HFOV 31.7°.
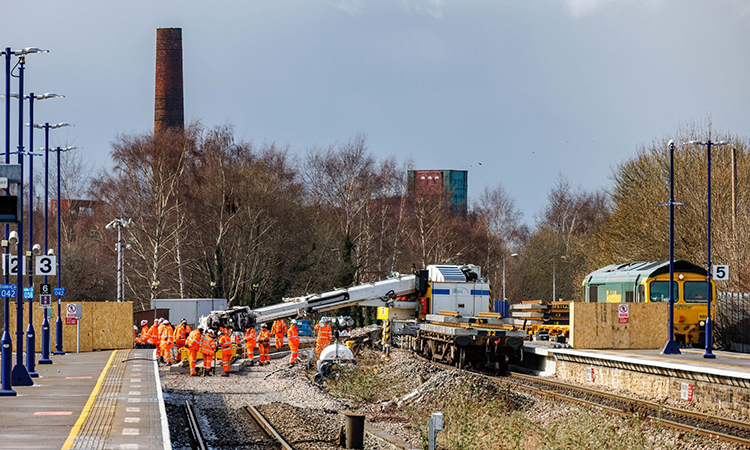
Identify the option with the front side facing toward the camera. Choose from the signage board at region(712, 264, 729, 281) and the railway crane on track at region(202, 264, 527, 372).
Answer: the signage board

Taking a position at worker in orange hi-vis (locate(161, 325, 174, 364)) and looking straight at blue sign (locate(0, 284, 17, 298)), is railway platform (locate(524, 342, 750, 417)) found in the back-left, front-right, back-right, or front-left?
front-left

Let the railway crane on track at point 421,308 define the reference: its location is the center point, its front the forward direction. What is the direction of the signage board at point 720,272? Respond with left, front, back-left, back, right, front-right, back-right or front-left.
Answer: back-left

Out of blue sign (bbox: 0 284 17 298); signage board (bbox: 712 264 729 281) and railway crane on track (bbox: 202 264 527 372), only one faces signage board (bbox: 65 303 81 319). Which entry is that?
the railway crane on track

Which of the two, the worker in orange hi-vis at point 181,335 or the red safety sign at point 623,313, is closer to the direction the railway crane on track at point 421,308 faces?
the worker in orange hi-vis

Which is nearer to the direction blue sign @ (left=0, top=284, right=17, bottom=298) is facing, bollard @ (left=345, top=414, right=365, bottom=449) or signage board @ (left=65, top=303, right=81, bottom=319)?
the bollard

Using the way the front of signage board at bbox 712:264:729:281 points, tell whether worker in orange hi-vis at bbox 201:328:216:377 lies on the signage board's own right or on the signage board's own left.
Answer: on the signage board's own right

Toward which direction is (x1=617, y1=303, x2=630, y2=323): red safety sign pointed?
toward the camera

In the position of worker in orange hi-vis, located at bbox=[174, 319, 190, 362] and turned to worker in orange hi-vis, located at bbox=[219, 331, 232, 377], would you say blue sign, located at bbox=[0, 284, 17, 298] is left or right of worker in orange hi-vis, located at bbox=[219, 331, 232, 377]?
right

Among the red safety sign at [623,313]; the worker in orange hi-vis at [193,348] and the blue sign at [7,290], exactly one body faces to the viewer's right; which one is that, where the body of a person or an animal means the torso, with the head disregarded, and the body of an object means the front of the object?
the worker in orange hi-vis

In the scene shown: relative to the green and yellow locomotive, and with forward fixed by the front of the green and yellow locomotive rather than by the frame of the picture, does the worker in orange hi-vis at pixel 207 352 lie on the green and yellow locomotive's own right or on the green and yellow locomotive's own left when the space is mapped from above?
on the green and yellow locomotive's own right

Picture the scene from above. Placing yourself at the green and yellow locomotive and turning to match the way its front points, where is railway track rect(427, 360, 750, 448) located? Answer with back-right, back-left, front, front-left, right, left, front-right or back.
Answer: front-right

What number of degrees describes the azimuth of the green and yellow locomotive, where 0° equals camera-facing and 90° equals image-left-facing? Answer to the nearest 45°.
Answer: approximately 315°

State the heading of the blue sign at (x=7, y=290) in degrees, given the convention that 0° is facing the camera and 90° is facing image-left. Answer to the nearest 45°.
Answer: approximately 0°
